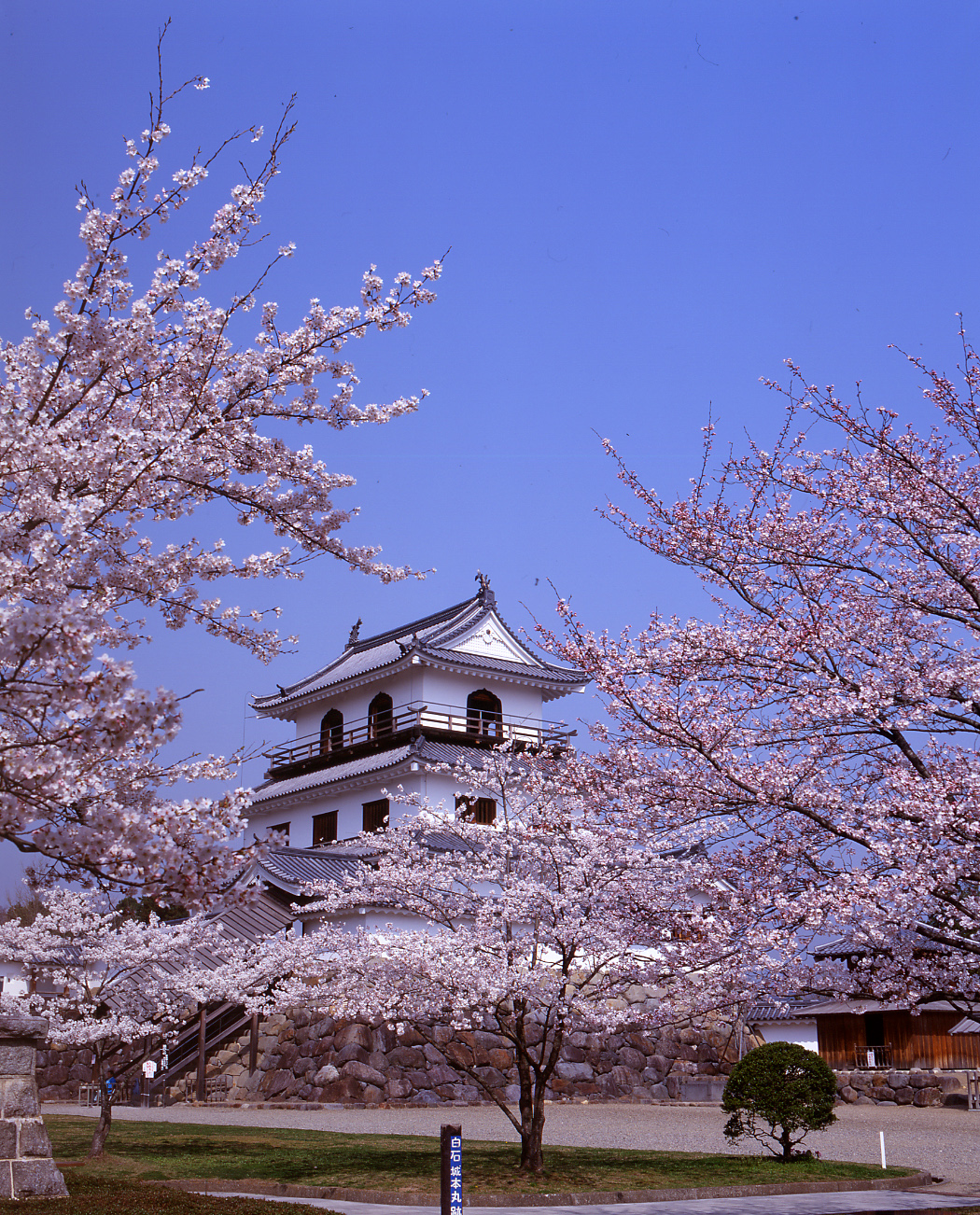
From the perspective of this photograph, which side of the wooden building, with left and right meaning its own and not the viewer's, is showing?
front

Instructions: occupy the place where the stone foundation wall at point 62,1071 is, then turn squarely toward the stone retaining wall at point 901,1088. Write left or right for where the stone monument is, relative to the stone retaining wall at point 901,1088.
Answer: right

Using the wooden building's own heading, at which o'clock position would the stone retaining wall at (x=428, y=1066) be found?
The stone retaining wall is roughly at 2 o'clock from the wooden building.

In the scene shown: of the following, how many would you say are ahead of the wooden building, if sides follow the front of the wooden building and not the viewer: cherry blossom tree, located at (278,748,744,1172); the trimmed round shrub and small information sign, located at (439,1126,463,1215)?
3

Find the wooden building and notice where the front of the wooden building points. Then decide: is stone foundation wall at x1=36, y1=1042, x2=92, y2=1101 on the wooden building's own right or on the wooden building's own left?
on the wooden building's own right

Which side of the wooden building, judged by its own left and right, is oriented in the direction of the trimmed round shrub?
front

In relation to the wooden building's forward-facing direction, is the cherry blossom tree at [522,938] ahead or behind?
ahead

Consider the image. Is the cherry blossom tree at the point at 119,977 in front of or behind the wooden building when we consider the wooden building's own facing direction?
in front

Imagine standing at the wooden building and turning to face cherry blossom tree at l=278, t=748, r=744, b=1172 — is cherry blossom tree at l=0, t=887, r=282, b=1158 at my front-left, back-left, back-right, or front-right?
front-right

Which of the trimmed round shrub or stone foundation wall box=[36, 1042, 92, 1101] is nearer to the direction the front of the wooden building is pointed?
the trimmed round shrub

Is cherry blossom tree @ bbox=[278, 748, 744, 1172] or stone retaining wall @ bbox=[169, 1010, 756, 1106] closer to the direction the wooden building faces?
the cherry blossom tree

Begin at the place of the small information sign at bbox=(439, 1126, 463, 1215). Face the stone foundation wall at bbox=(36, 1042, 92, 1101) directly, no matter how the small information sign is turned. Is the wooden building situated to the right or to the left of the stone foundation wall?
right

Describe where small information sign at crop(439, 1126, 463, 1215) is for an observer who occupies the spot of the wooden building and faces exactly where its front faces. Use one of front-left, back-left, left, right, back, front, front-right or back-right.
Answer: front

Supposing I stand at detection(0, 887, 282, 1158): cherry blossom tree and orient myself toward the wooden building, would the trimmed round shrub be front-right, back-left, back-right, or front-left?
front-right
